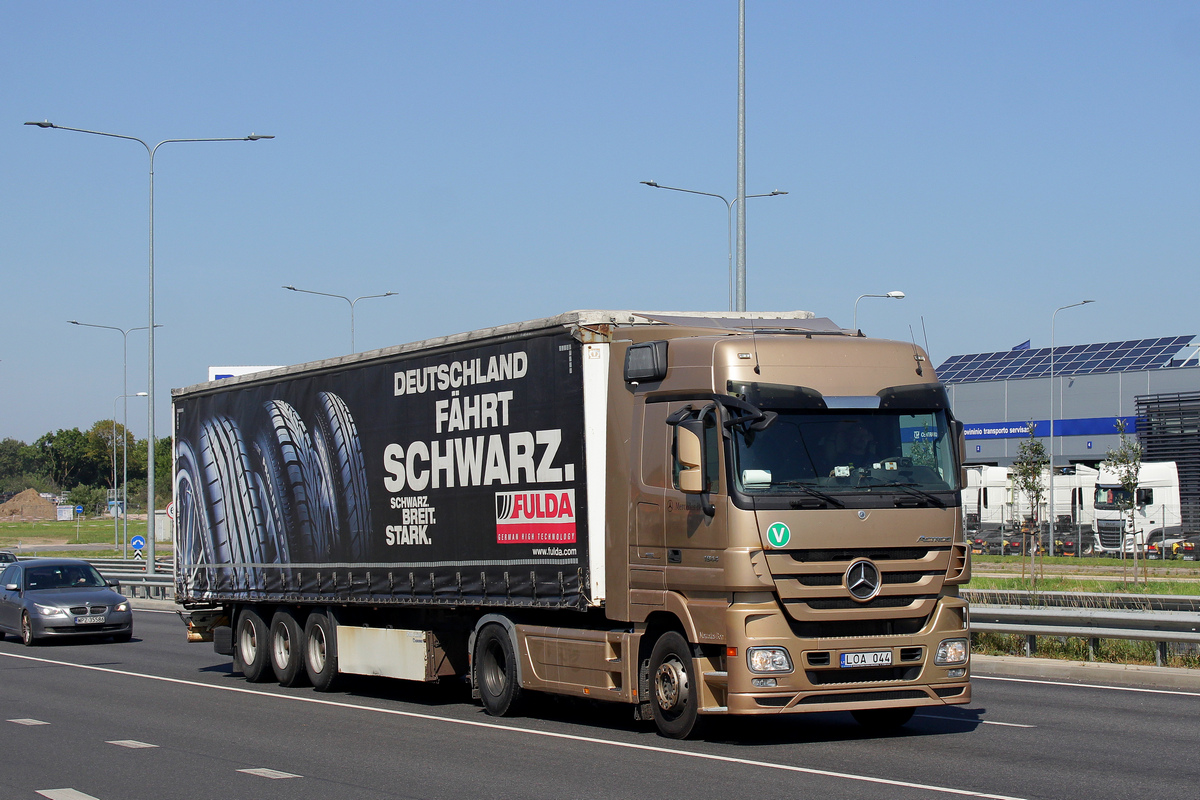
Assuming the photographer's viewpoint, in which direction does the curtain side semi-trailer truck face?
facing the viewer and to the right of the viewer

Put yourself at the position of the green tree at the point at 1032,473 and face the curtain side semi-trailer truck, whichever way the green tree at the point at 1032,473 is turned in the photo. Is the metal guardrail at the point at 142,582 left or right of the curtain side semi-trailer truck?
right

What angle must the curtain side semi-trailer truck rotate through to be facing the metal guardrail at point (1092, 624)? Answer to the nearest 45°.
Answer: approximately 90° to its left

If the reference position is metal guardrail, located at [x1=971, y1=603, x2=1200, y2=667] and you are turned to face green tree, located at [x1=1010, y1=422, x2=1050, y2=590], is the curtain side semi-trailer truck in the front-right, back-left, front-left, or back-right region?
back-left

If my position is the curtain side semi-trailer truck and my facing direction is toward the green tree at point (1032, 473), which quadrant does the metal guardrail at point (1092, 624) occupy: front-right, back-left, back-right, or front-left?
front-right

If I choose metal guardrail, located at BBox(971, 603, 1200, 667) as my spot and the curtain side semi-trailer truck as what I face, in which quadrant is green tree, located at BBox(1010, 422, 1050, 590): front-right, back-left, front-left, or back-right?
back-right

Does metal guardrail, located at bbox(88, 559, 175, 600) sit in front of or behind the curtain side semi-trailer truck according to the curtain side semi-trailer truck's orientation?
behind

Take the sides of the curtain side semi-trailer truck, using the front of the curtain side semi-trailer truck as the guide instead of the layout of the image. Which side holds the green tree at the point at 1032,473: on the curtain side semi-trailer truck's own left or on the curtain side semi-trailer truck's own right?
on the curtain side semi-trailer truck's own left

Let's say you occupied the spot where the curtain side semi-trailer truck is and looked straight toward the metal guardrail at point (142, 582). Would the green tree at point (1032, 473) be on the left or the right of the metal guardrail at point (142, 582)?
right
